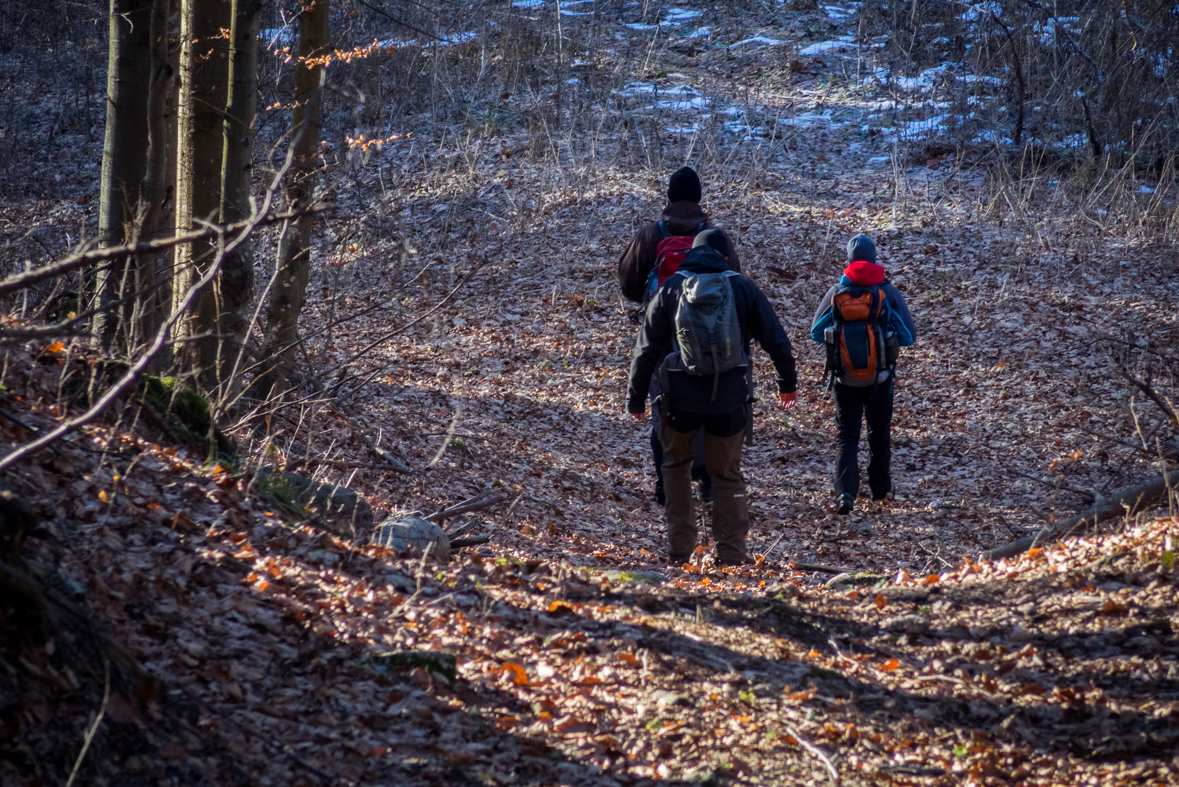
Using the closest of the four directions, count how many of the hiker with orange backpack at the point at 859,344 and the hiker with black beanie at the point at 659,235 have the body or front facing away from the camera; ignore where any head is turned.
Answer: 2

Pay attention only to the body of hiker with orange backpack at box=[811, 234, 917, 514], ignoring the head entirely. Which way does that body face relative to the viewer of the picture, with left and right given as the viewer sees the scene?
facing away from the viewer

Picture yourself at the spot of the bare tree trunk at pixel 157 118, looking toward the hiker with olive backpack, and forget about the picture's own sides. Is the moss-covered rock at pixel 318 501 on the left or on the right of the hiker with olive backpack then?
right

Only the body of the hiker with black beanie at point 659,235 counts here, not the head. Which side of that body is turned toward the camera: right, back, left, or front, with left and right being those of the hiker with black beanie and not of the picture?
back

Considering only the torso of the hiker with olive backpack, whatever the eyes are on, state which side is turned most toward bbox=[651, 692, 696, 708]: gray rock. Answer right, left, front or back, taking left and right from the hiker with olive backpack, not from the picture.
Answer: back

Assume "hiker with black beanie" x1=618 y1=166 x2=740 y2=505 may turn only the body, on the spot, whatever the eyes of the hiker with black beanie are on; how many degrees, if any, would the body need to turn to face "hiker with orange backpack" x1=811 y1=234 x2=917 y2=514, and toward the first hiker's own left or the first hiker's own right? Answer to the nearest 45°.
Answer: approximately 90° to the first hiker's own right

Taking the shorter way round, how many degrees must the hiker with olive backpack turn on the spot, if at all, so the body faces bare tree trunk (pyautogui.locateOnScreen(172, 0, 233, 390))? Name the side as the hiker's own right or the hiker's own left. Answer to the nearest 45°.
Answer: approximately 90° to the hiker's own left

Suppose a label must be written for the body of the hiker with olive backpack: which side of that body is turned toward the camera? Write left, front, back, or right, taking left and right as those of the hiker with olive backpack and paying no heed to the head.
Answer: back
